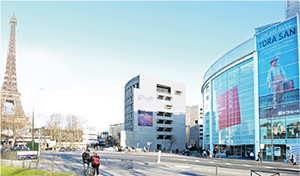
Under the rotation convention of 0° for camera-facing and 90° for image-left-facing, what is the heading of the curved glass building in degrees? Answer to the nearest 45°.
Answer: approximately 45°
